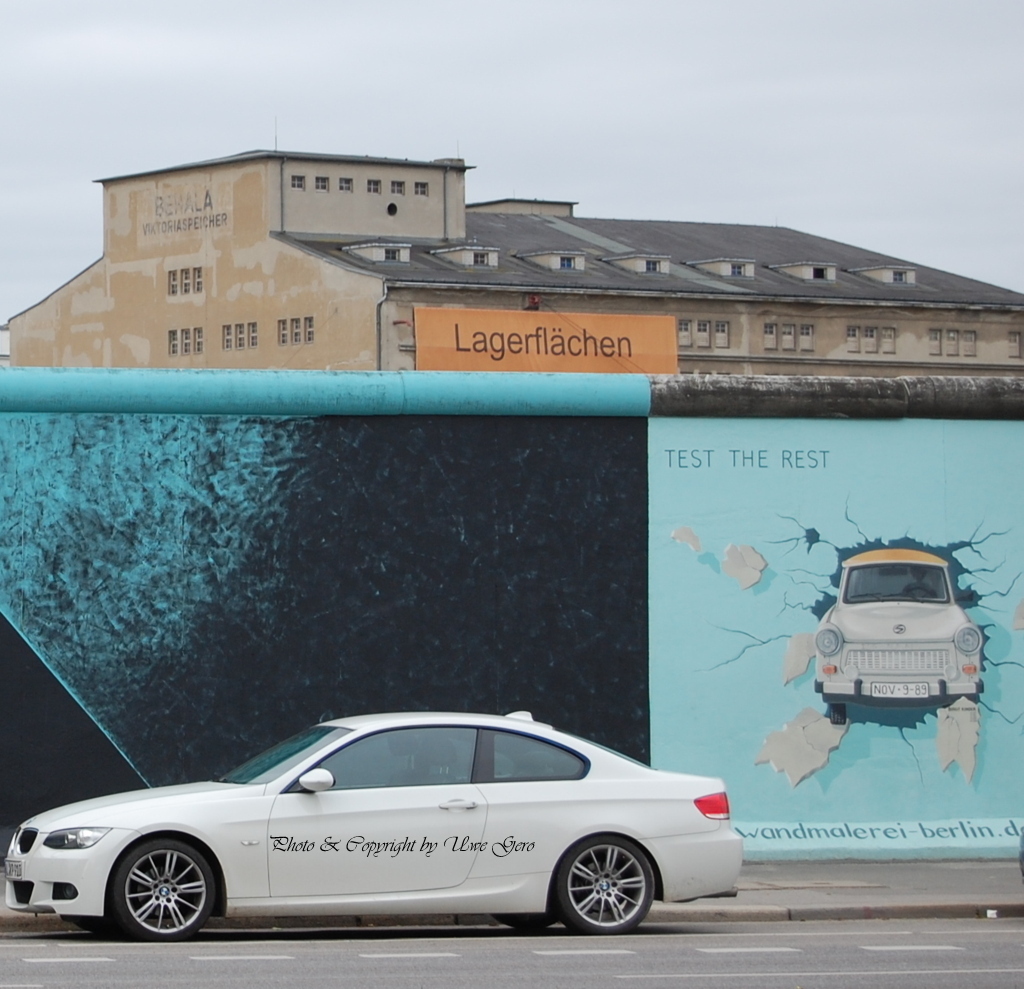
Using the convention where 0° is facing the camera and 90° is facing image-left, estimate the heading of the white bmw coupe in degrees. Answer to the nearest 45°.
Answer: approximately 90°
